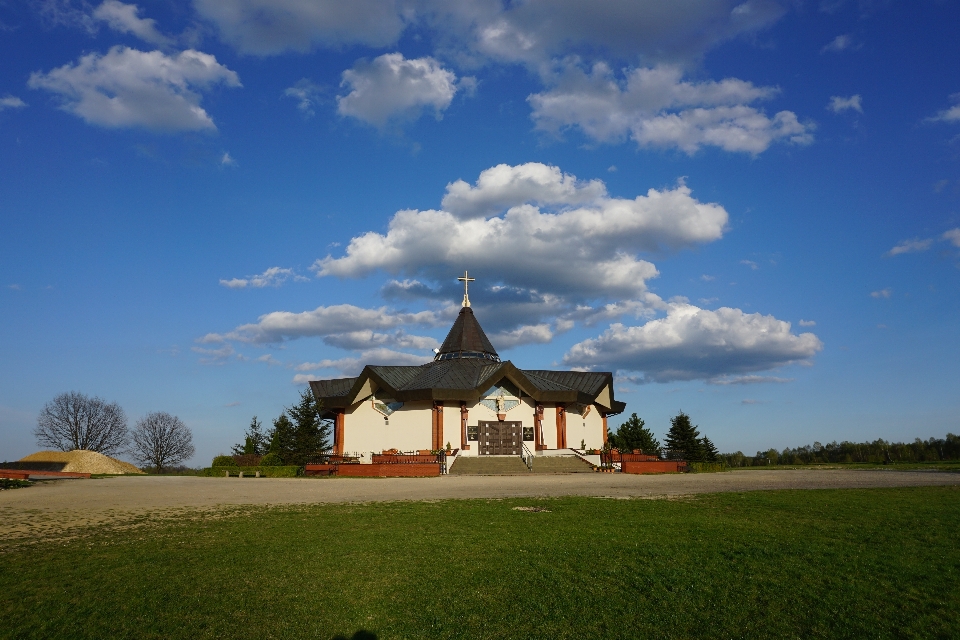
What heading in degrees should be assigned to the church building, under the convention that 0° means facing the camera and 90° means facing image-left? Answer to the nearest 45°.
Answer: approximately 0°

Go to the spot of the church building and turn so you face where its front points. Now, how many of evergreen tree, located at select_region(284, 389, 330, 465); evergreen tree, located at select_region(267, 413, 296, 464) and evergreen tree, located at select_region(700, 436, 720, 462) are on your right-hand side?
2

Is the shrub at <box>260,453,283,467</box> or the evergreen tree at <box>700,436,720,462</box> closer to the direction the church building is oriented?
the shrub

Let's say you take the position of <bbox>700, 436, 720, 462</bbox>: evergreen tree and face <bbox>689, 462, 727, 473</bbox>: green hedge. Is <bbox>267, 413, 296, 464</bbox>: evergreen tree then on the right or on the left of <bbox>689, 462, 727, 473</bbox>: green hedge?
right

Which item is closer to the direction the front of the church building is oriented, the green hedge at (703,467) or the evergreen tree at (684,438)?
the green hedge

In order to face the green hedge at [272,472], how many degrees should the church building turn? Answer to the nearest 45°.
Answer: approximately 45° to its right

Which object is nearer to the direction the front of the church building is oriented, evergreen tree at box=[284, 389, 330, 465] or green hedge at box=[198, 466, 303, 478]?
the green hedge

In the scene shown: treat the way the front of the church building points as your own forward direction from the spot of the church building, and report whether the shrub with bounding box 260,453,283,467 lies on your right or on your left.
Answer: on your right

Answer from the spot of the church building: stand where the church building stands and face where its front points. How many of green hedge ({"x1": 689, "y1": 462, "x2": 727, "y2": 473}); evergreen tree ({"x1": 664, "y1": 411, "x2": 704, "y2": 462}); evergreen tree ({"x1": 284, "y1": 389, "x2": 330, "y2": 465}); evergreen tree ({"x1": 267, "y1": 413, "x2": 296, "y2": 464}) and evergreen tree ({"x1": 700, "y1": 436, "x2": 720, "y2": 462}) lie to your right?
2

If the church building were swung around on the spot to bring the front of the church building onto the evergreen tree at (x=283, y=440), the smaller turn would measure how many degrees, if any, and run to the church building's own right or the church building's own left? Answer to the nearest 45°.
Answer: approximately 90° to the church building's own right

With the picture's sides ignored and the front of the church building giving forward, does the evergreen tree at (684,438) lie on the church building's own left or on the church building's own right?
on the church building's own left

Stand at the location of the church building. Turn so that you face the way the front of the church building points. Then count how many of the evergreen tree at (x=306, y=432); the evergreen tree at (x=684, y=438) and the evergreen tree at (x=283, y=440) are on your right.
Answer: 2

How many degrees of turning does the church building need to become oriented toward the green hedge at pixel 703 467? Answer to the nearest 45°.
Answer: approximately 45° to its left

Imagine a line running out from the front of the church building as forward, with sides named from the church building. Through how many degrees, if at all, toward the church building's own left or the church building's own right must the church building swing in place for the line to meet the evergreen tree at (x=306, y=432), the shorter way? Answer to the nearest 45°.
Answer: approximately 90° to the church building's own right
